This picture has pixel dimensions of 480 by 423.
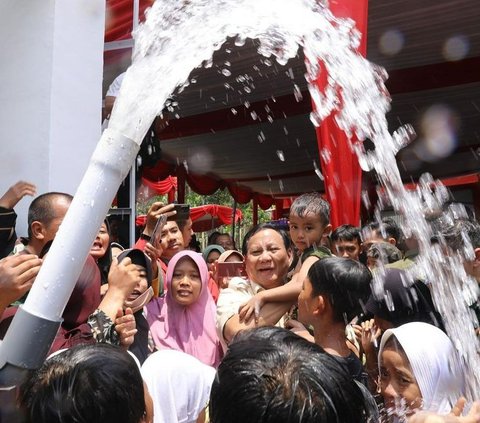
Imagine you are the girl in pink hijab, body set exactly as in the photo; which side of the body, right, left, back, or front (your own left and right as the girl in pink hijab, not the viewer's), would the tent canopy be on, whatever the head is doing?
back

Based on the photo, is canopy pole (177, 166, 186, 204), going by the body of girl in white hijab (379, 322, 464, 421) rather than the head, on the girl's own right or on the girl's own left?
on the girl's own right

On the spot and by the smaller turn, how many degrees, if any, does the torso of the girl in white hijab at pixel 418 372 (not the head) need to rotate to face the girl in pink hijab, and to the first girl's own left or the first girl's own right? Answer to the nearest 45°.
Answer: approximately 90° to the first girl's own right

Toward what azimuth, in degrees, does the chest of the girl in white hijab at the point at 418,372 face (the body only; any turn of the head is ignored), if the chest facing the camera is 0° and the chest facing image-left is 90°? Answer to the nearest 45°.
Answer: approximately 45°

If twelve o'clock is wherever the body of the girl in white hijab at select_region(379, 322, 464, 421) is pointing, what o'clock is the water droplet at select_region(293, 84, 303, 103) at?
The water droplet is roughly at 4 o'clock from the girl in white hijab.

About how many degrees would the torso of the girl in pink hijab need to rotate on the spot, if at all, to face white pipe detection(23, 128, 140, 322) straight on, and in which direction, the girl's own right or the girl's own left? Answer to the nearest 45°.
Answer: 0° — they already face it

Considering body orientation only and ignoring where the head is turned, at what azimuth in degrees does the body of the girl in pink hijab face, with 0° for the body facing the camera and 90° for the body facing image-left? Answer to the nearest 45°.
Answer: approximately 0°

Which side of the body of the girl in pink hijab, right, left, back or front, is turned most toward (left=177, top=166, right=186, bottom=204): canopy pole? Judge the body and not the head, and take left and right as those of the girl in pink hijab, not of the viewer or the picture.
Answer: back

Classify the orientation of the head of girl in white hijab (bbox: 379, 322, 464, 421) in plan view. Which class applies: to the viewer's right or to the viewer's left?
to the viewer's left

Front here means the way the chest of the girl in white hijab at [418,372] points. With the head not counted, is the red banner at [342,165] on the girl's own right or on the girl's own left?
on the girl's own right
